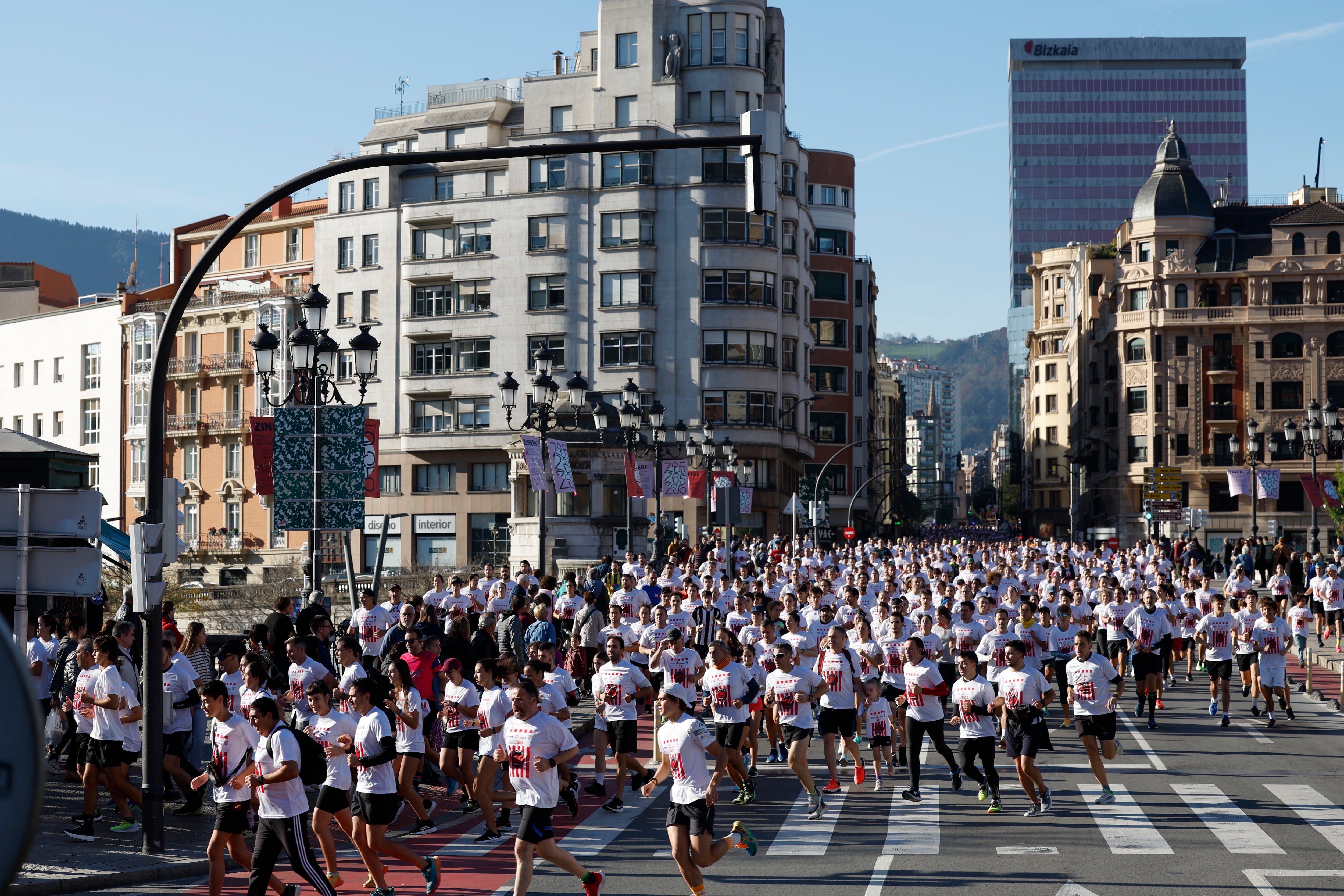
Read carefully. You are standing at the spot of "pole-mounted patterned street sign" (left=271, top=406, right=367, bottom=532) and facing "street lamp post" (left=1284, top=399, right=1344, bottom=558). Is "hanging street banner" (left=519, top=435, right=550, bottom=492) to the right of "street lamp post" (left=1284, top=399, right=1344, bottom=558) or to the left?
left

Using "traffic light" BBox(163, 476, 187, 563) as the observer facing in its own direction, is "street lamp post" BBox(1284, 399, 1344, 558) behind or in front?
in front

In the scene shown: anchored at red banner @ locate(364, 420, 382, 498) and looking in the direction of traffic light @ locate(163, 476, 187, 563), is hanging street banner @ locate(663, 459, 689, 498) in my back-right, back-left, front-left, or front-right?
back-left

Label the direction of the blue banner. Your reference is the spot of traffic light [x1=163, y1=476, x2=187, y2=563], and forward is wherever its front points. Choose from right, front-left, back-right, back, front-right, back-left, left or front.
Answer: left

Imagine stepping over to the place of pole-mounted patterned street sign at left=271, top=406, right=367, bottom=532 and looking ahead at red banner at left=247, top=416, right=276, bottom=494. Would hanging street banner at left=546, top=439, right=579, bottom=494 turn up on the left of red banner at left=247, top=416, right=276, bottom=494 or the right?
right

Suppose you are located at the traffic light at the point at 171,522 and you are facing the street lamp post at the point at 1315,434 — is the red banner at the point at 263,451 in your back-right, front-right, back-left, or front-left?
front-left
